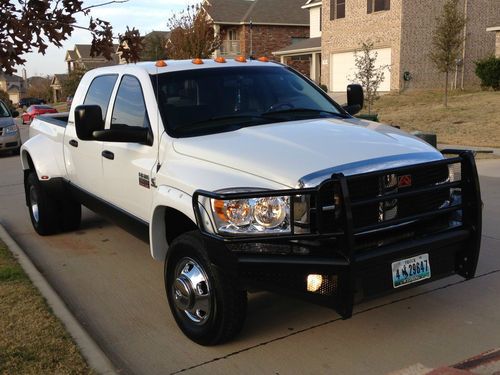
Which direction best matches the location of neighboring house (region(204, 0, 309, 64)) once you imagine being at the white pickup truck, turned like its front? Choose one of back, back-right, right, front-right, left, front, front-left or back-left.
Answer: back-left

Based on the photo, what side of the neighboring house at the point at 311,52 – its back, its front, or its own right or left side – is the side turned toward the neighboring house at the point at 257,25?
right

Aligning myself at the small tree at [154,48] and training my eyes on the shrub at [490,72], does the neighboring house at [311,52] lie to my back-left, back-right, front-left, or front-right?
front-left

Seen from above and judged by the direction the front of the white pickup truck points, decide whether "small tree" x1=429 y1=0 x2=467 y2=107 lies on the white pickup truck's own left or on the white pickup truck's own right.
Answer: on the white pickup truck's own left

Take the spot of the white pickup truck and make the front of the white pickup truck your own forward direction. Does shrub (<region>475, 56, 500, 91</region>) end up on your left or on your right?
on your left

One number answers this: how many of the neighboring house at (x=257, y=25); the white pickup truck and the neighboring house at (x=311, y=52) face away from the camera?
0

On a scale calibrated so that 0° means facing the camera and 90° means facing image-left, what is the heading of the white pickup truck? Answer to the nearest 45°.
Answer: approximately 315°

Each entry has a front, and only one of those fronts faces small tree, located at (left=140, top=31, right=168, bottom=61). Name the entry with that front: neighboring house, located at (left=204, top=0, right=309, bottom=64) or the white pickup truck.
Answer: the neighboring house

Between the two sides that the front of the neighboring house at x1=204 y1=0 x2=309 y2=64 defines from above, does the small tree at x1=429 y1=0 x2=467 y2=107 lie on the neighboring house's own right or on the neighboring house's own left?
on the neighboring house's own left

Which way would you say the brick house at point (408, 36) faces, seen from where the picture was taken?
facing the viewer and to the left of the viewer

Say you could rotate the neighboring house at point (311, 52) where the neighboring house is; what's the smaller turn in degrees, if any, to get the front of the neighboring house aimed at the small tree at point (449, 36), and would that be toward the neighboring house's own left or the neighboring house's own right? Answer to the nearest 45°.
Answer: approximately 45° to the neighboring house's own left

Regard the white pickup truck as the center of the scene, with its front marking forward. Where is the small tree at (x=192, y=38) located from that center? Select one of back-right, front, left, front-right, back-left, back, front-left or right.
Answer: back-left

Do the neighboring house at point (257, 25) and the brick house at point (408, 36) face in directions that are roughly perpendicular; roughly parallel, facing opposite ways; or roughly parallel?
roughly parallel
